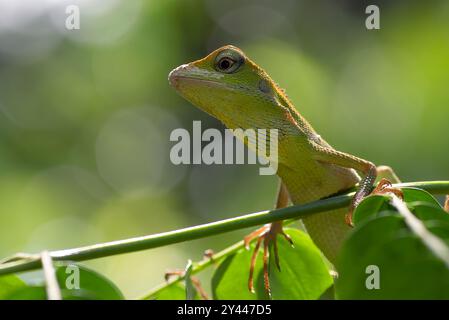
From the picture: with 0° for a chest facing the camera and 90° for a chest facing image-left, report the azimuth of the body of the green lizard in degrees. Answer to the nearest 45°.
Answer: approximately 90°

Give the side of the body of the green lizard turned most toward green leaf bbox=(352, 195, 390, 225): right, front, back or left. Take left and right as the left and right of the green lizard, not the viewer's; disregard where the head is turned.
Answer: left

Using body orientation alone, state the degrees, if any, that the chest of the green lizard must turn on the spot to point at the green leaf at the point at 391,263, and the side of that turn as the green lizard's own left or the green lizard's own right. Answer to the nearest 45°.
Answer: approximately 90° to the green lizard's own left
